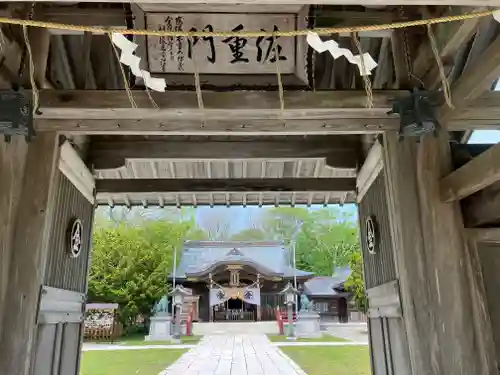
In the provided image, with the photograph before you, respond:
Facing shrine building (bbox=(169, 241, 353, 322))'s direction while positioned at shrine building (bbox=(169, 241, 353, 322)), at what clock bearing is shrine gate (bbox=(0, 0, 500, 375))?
shrine gate (bbox=(0, 0, 500, 375)) is roughly at 12 o'clock from shrine building (bbox=(169, 241, 353, 322)).

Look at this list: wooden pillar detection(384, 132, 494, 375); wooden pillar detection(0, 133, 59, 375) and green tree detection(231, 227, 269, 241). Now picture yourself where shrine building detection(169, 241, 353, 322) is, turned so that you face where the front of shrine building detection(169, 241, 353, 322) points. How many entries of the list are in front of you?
2

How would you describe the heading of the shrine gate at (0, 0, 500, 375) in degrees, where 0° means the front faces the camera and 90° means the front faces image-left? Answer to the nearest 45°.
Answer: approximately 0°

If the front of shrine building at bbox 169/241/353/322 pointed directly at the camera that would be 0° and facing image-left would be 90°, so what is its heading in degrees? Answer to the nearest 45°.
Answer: approximately 0°

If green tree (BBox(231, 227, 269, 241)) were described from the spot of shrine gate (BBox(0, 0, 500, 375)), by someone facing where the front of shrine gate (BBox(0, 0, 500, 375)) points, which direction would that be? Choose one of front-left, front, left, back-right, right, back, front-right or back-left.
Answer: back

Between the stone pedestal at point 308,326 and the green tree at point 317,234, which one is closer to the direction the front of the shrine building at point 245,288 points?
the stone pedestal

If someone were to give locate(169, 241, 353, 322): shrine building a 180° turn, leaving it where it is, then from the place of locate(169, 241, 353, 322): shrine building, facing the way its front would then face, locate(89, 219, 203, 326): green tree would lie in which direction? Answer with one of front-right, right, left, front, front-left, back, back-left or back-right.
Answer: back-left

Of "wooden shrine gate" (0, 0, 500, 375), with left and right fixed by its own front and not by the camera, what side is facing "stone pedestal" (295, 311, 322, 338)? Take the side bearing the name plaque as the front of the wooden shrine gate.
back

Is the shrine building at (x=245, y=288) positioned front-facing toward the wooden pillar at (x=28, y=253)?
yes

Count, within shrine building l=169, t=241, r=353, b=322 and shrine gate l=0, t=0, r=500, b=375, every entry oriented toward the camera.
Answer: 2

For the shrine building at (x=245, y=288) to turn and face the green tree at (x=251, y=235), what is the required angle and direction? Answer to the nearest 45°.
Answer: approximately 180°

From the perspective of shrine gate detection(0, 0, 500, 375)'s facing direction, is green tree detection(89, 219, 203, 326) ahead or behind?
behind

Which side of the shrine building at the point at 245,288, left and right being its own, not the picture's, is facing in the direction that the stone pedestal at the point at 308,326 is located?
front

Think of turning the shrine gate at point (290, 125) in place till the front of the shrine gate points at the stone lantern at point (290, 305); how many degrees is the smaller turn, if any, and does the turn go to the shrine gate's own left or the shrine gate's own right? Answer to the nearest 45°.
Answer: approximately 180°

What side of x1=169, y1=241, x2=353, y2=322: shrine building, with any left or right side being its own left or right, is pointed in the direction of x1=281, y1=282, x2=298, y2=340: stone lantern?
front
